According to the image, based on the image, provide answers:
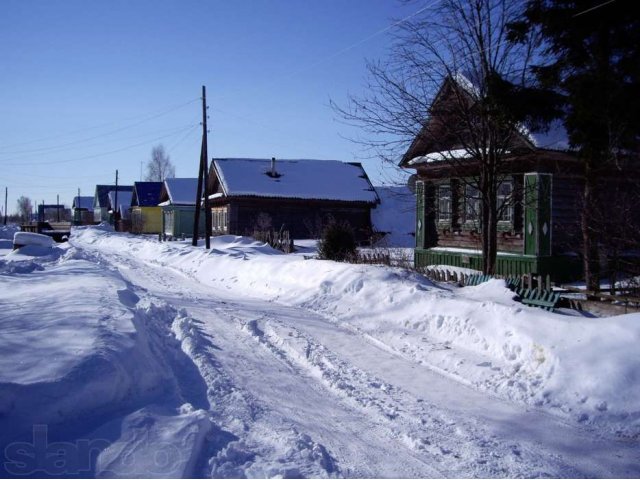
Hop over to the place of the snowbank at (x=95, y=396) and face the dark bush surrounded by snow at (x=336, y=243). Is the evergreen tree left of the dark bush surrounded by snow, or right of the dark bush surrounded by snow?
right

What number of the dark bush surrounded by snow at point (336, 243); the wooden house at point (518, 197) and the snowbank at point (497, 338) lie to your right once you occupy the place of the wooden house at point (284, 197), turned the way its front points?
0

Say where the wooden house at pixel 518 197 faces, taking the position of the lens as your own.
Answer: facing the viewer and to the left of the viewer

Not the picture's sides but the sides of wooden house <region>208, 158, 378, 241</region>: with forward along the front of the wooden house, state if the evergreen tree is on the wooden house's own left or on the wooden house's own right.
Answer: on the wooden house's own left

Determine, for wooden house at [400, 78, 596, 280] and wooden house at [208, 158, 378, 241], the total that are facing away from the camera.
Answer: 0

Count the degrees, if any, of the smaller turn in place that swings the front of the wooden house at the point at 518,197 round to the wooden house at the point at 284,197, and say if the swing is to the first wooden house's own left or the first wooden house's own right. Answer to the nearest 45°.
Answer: approximately 90° to the first wooden house's own right

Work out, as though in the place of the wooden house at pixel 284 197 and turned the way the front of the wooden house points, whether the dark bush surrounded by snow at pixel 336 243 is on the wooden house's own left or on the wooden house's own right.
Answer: on the wooden house's own left

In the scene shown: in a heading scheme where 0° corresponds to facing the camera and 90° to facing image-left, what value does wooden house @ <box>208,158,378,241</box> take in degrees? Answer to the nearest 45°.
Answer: approximately 90°

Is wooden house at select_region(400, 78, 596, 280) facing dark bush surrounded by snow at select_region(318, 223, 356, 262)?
no

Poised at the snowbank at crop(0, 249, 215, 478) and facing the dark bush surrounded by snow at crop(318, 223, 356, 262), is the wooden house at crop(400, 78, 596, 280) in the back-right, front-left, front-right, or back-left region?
front-right

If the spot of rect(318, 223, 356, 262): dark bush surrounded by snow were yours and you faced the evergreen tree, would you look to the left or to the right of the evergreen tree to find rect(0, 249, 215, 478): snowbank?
right

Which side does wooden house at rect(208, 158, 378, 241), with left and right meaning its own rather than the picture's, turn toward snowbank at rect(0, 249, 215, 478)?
left

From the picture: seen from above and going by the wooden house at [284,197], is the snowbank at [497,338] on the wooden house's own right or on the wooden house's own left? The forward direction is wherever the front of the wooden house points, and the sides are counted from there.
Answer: on the wooden house's own left
